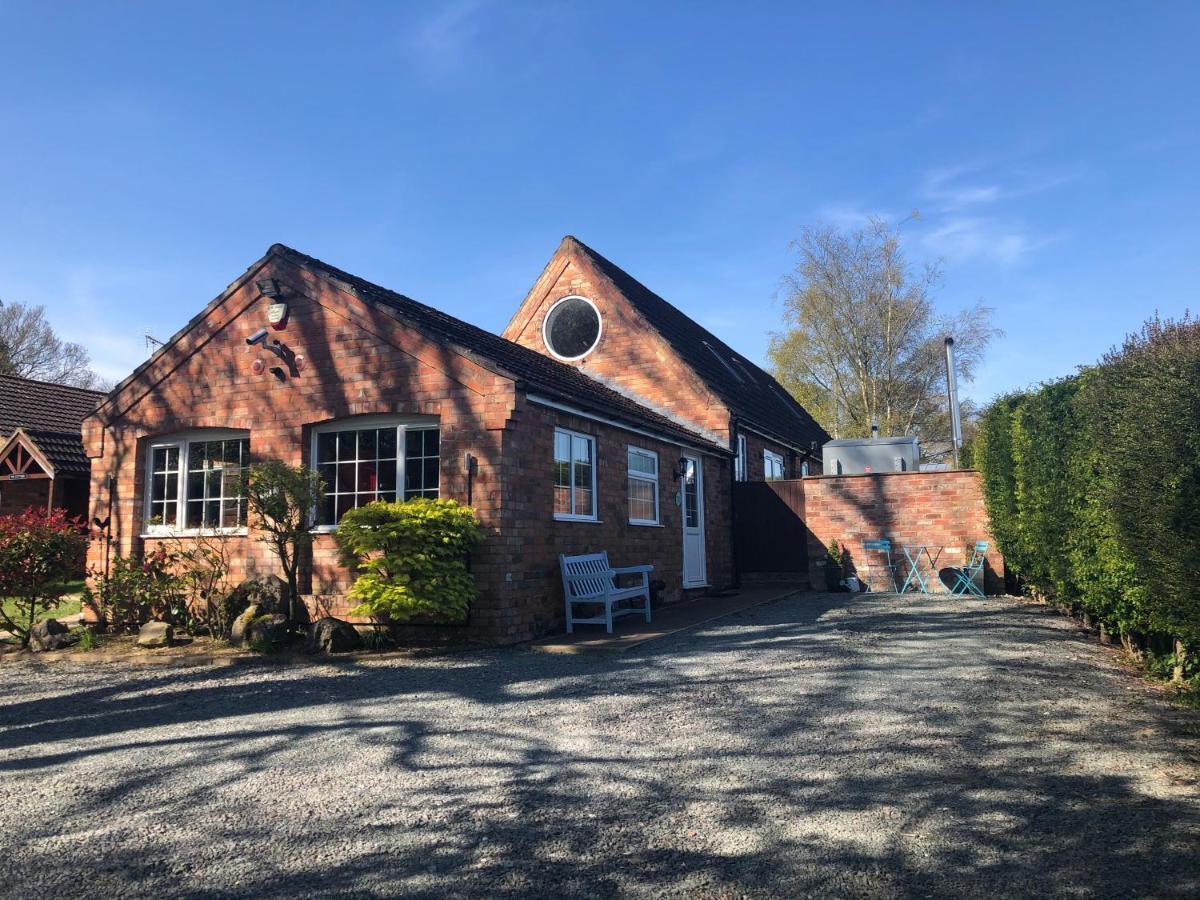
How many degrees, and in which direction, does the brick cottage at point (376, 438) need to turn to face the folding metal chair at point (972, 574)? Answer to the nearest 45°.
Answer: approximately 45° to its left

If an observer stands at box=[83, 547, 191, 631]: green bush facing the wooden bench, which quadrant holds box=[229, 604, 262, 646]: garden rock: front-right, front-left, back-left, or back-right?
front-right

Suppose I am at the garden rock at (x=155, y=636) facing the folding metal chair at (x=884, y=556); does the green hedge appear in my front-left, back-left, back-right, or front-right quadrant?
front-right

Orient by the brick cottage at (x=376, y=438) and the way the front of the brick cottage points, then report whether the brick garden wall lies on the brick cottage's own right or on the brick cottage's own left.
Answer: on the brick cottage's own left

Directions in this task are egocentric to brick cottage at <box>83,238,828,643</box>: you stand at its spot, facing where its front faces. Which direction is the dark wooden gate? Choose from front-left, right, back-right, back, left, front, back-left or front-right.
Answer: left

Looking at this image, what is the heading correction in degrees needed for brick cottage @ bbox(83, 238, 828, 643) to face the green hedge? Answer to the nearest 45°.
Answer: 0° — it already faces it

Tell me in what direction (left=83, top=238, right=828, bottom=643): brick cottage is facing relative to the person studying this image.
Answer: facing the viewer and to the right of the viewer
